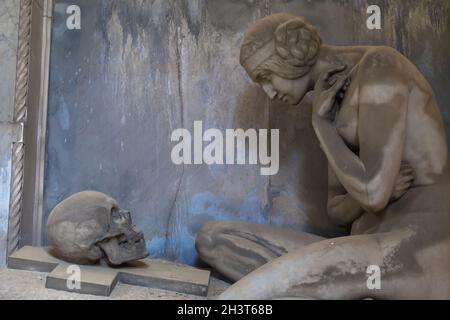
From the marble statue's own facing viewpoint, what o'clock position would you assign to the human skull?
The human skull is roughly at 12 o'clock from the marble statue.

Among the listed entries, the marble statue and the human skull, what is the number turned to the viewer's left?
1

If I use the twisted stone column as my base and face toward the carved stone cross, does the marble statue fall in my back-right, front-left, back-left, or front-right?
front-left

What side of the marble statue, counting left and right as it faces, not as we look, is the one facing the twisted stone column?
front

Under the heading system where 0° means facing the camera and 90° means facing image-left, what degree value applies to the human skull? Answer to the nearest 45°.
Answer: approximately 270°

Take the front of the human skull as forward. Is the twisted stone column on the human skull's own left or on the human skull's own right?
on the human skull's own left

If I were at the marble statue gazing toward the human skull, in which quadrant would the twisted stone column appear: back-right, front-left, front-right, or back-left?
front-right

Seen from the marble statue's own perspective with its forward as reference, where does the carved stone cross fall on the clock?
The carved stone cross is roughly at 12 o'clock from the marble statue.

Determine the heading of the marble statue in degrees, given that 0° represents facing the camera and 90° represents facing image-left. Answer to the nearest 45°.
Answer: approximately 90°

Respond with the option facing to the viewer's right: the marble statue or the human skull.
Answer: the human skull

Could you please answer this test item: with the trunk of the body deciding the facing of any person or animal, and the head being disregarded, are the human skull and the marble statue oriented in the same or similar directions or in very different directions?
very different directions

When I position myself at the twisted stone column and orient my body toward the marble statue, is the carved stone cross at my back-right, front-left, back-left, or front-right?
front-right

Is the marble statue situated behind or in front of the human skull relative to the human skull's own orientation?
in front
